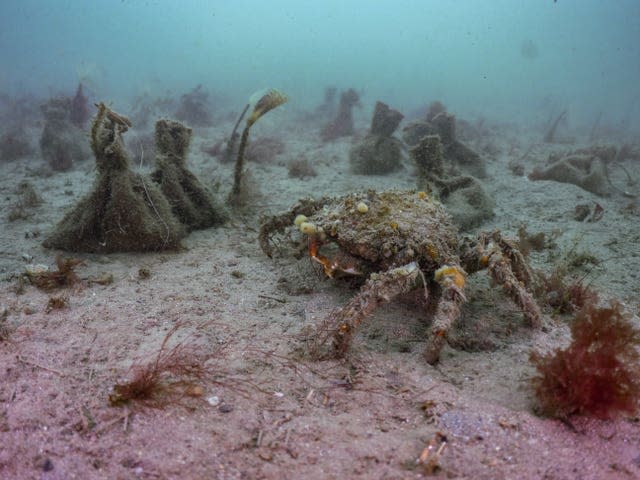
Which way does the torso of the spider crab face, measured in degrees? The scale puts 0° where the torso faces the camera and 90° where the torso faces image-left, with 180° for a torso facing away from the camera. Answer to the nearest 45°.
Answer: approximately 45°
